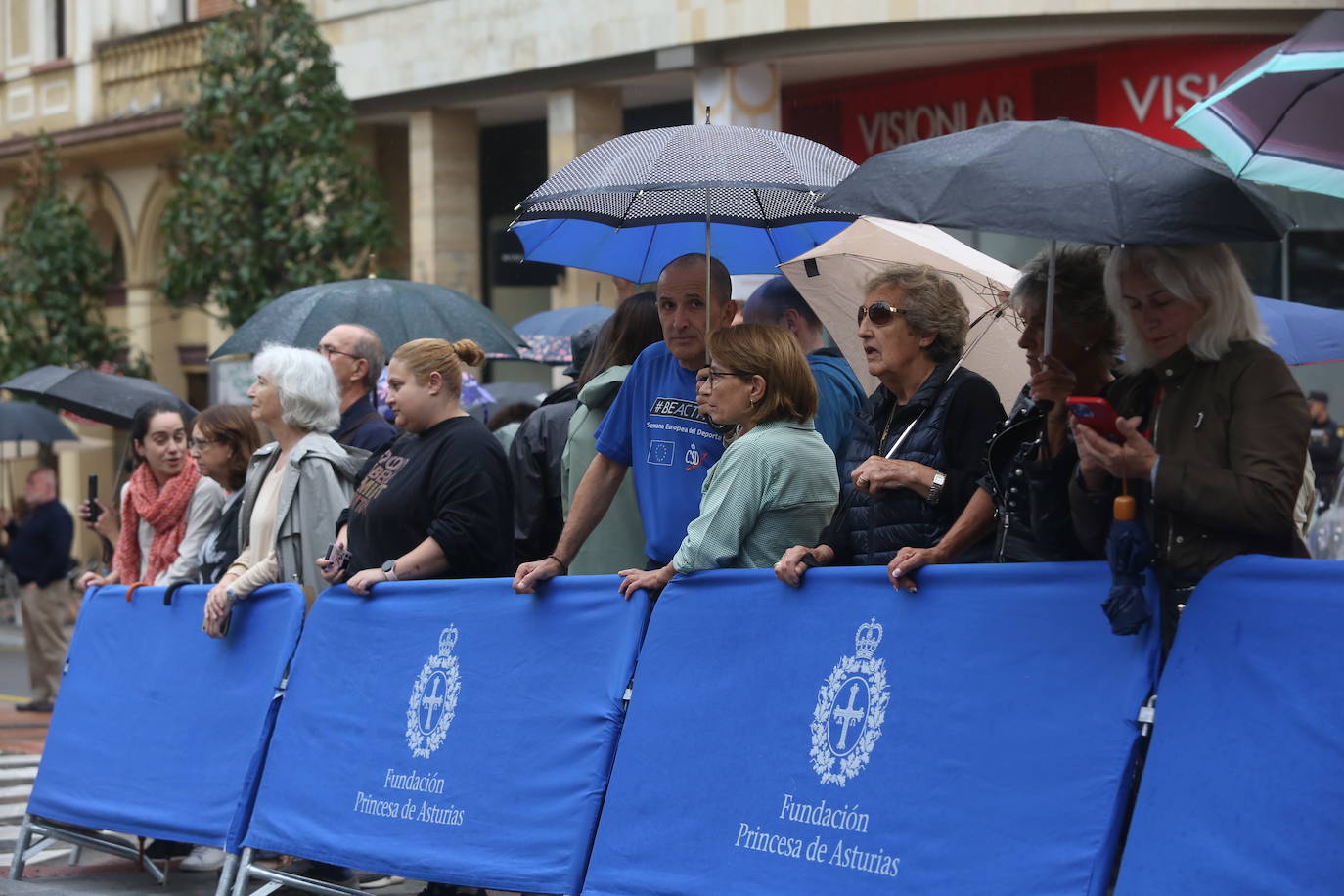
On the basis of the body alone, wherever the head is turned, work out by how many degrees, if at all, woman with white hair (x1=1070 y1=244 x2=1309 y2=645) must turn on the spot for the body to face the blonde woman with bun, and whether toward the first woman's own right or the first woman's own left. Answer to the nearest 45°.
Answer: approximately 90° to the first woman's own right

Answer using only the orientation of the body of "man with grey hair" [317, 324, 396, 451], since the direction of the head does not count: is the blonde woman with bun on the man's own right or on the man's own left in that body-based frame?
on the man's own left

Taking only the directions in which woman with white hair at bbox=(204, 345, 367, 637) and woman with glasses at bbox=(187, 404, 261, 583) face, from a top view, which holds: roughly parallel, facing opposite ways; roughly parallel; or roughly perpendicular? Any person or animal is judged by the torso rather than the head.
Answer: roughly parallel

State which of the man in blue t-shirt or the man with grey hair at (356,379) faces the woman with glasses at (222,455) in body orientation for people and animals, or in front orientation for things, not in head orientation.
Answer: the man with grey hair

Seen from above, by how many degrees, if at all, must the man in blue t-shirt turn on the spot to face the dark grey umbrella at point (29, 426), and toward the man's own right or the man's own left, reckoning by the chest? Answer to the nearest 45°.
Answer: approximately 135° to the man's own right

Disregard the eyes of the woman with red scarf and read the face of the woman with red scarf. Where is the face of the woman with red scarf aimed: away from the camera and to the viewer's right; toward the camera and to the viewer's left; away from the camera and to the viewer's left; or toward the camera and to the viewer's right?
toward the camera and to the viewer's right

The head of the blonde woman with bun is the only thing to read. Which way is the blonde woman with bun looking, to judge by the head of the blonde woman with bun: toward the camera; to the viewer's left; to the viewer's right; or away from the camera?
to the viewer's left

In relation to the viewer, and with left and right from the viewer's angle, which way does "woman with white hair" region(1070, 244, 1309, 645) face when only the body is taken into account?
facing the viewer and to the left of the viewer

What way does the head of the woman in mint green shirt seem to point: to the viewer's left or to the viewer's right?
to the viewer's left

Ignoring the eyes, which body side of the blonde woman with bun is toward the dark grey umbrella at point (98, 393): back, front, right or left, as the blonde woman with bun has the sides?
right

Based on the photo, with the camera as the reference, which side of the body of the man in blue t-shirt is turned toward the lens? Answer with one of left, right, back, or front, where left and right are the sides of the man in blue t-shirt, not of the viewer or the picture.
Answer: front

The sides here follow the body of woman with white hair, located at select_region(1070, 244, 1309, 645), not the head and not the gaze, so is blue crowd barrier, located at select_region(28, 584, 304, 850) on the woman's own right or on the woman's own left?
on the woman's own right

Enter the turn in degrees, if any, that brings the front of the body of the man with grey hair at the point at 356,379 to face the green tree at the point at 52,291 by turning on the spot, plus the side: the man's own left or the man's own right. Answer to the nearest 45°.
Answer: approximately 90° to the man's own right

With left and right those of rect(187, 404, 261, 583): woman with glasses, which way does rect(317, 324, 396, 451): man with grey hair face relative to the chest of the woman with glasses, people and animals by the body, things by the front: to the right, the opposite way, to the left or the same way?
the same way

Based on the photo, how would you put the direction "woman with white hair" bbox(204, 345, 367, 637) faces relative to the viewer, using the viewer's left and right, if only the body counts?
facing to the left of the viewer
